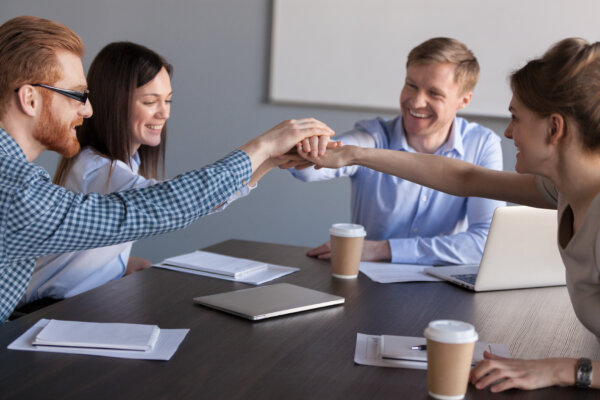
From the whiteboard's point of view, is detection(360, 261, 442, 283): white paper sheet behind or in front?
in front

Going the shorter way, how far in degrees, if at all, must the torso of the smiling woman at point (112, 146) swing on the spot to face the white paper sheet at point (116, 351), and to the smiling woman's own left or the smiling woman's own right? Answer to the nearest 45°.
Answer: approximately 45° to the smiling woman's own right

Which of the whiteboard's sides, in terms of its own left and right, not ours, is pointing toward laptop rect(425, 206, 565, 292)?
front

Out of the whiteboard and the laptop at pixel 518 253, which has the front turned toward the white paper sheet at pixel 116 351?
the whiteboard

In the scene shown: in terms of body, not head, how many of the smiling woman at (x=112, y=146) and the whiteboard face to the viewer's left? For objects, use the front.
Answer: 0

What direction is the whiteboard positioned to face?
toward the camera

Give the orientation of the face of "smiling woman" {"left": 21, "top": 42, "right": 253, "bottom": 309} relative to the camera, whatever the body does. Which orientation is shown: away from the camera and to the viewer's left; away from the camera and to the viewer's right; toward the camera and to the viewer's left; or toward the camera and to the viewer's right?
toward the camera and to the viewer's right

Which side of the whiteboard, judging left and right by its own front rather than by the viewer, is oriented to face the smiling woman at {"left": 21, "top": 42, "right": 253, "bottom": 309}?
front

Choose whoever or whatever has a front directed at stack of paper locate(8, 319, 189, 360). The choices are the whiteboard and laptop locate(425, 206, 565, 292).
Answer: the whiteboard
